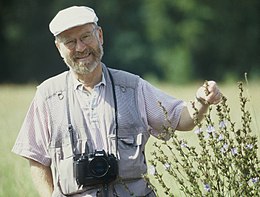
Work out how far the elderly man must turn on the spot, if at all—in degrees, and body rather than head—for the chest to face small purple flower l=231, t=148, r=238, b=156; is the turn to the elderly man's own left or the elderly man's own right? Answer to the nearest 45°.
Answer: approximately 45° to the elderly man's own left

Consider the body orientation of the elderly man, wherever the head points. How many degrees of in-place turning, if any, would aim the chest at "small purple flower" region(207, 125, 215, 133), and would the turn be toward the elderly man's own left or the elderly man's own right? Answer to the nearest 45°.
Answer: approximately 45° to the elderly man's own left

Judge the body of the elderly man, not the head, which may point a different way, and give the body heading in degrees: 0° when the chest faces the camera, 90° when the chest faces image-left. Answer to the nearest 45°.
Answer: approximately 0°

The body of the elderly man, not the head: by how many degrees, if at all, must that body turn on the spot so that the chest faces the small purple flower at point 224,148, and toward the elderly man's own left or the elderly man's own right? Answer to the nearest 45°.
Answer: approximately 45° to the elderly man's own left
